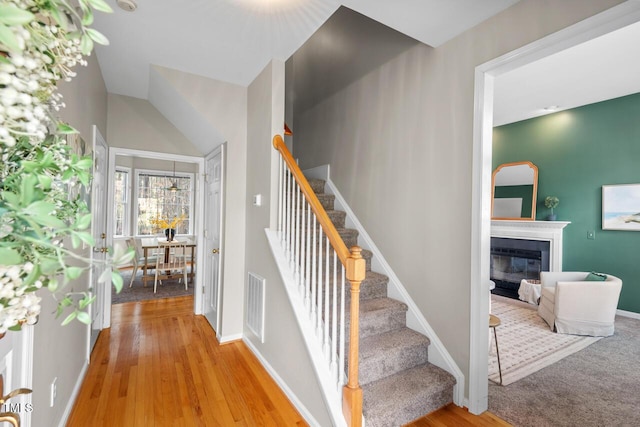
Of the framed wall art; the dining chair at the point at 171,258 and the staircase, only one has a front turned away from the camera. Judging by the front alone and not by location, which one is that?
the dining chair

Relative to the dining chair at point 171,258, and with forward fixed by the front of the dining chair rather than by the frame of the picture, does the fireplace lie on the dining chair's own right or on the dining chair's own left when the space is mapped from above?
on the dining chair's own right

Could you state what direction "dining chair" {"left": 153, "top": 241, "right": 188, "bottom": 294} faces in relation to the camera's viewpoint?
facing away from the viewer

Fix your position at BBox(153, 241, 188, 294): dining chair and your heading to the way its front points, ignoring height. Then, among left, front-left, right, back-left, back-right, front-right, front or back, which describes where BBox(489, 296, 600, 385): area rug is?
back-right

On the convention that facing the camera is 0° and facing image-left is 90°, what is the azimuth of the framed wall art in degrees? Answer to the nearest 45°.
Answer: approximately 45°

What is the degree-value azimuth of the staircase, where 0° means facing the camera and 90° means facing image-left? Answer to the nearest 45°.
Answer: approximately 315°

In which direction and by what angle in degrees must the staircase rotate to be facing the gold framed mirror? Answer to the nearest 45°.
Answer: approximately 90° to its left

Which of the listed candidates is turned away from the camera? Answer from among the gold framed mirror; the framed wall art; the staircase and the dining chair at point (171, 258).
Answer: the dining chair

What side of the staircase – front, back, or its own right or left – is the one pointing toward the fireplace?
left

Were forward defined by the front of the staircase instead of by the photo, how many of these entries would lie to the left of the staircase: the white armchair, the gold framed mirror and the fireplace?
3

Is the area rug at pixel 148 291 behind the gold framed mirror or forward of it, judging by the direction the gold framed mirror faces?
forward

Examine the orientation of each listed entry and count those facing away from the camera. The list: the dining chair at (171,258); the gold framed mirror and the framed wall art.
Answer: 1

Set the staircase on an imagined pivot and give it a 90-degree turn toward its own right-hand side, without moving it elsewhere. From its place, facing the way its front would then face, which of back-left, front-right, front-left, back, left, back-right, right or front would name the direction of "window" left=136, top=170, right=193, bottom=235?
right

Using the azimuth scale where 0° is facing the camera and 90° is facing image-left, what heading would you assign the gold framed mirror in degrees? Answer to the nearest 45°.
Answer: approximately 45°
